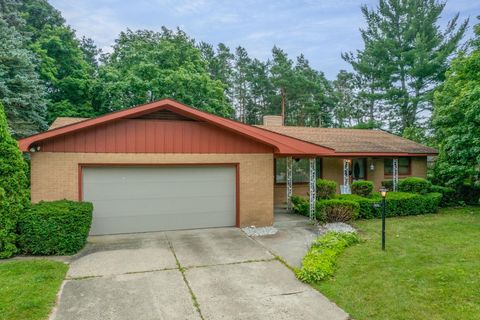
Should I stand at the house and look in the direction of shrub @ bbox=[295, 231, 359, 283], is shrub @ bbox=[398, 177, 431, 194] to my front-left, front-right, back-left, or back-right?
front-left

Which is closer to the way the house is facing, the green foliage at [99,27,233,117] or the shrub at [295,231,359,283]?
the shrub

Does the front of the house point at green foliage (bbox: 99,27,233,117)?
no

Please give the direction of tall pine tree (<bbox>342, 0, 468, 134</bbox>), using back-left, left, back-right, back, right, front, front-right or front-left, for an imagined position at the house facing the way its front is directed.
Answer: back-left

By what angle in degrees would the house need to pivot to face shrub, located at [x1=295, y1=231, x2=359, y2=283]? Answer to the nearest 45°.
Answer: approximately 45° to its left

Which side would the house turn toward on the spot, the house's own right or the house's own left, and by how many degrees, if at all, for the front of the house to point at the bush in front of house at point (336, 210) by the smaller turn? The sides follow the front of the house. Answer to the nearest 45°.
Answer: approximately 90° to the house's own left

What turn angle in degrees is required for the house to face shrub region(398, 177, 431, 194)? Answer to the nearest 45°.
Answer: approximately 90° to its left

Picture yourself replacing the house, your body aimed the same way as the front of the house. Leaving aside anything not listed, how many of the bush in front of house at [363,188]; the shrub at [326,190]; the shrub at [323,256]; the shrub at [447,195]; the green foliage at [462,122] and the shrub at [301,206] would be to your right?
0

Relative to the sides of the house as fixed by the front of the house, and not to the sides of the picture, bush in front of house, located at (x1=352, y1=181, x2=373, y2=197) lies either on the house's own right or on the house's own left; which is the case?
on the house's own left

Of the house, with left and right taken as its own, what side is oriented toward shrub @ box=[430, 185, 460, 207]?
left

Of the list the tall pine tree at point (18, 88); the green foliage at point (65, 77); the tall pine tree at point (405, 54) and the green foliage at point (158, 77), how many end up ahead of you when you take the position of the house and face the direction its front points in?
0

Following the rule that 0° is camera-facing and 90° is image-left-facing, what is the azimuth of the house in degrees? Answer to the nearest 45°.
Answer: approximately 0°

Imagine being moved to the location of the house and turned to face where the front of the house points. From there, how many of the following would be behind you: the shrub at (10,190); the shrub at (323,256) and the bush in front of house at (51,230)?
0

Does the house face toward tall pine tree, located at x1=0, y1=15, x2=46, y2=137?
no

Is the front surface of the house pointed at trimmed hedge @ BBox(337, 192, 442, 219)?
no
